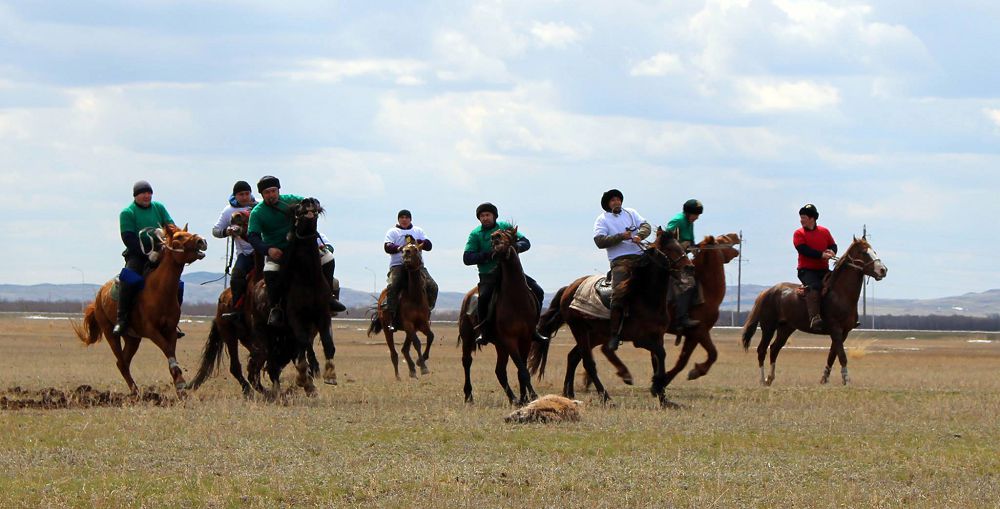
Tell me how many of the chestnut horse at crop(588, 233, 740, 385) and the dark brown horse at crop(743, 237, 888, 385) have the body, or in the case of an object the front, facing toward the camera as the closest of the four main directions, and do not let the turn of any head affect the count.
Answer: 0

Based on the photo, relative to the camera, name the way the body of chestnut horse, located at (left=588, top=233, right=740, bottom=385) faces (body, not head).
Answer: to the viewer's right

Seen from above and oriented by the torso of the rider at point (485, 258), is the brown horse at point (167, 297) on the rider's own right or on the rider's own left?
on the rider's own right

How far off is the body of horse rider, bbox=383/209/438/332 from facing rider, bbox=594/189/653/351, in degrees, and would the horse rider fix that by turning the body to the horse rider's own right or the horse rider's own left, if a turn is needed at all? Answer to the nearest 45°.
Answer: approximately 45° to the horse rider's own left

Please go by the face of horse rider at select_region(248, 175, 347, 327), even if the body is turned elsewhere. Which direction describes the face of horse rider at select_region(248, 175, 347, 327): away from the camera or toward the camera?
toward the camera

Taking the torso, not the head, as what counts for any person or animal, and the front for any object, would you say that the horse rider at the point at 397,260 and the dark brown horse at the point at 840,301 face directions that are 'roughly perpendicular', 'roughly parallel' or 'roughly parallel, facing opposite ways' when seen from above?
roughly perpendicular

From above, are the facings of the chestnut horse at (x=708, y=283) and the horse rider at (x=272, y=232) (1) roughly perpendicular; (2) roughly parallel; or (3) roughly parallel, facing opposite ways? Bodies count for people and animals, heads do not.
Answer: roughly perpendicular

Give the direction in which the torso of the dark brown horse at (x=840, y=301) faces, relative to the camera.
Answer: to the viewer's right

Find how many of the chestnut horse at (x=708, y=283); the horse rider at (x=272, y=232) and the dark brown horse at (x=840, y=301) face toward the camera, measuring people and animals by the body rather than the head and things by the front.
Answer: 1

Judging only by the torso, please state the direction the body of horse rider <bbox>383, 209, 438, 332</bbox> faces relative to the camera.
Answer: toward the camera

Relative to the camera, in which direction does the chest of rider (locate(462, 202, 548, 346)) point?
toward the camera

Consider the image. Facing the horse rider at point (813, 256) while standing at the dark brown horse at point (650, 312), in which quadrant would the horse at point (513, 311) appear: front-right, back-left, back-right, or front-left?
back-left

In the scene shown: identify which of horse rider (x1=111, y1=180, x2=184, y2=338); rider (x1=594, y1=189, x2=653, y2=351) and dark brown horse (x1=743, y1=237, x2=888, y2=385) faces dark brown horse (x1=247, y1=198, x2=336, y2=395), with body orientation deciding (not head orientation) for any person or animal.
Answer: the horse rider

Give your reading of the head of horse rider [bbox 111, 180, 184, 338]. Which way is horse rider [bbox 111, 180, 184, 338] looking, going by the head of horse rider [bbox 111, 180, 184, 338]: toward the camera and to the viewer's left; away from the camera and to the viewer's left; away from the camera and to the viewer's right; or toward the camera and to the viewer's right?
toward the camera and to the viewer's right

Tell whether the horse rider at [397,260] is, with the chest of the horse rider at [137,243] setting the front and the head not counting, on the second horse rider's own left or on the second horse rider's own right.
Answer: on the second horse rider's own left
